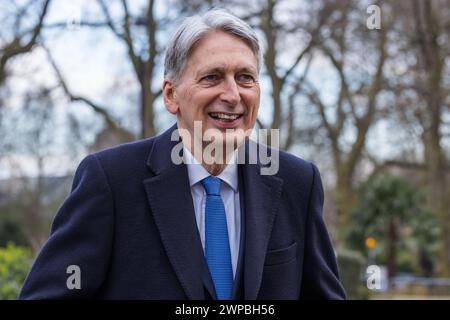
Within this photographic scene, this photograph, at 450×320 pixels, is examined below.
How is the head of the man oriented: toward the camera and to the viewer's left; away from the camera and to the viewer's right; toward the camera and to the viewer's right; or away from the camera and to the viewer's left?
toward the camera and to the viewer's right

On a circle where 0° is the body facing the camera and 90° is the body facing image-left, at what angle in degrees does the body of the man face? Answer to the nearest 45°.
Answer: approximately 315°

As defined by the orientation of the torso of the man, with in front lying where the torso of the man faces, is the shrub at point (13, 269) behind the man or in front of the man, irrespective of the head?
behind
